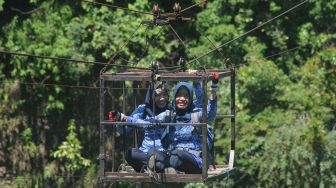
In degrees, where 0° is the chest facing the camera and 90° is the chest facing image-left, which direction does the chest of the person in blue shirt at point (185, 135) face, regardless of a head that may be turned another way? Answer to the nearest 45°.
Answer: approximately 0°

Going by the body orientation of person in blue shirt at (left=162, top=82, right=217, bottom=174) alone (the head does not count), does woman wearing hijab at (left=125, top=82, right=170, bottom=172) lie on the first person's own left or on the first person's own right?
on the first person's own right

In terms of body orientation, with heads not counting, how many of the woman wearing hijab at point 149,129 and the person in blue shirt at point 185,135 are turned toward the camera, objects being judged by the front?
2

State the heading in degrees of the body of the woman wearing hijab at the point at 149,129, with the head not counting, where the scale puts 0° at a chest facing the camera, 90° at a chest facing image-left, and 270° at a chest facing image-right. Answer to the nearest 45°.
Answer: approximately 0°

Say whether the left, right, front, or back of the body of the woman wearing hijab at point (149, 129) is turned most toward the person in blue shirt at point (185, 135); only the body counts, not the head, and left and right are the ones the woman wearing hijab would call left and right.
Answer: left
